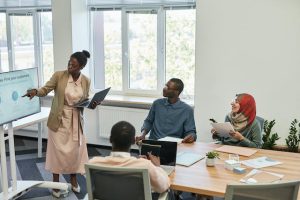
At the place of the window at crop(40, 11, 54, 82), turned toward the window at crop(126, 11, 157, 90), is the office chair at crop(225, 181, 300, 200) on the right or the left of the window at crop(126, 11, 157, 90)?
right

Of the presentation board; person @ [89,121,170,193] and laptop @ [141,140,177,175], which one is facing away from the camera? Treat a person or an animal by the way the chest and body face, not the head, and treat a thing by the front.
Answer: the person

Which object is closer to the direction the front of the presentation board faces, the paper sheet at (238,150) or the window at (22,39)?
the paper sheet

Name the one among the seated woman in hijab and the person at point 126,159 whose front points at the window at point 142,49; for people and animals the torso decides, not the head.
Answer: the person

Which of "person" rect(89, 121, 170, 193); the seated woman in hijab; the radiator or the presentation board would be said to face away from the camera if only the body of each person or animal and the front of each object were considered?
the person

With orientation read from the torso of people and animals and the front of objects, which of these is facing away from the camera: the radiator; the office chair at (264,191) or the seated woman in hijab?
the office chair

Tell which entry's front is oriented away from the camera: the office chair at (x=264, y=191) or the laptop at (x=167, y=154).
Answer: the office chair

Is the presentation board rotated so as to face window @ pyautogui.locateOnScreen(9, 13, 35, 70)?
no

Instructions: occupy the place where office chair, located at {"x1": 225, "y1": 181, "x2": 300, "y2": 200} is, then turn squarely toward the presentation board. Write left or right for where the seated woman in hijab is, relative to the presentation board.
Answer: right

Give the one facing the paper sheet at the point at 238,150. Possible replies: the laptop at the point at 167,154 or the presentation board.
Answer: the presentation board

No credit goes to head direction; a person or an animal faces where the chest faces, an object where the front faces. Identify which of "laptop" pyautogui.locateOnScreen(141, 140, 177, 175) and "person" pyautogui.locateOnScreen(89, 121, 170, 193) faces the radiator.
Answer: the person

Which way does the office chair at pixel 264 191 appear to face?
away from the camera

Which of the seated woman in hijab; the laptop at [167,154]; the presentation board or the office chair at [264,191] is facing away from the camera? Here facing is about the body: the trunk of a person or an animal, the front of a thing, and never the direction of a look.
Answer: the office chair

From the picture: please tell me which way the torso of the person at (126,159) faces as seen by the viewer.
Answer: away from the camera

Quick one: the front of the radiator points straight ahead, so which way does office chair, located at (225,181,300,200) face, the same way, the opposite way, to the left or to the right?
the opposite way

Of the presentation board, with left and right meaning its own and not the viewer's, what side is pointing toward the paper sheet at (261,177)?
front

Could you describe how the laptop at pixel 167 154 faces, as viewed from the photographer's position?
facing the viewer and to the left of the viewer

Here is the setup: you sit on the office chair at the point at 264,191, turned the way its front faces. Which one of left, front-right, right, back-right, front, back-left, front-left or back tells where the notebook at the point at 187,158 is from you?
front-left

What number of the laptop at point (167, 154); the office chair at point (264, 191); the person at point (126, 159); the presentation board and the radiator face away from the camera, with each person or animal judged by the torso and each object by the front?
2

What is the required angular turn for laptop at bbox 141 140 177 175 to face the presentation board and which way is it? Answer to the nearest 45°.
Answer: approximately 90° to its right

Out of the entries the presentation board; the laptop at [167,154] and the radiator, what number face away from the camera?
0

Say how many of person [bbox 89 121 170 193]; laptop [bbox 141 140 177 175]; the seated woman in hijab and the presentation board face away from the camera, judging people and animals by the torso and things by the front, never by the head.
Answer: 1

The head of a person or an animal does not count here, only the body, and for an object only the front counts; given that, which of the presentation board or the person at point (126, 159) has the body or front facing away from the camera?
the person
